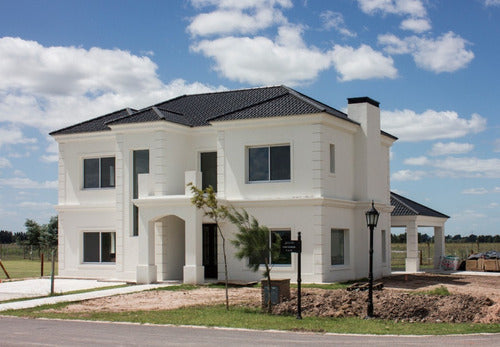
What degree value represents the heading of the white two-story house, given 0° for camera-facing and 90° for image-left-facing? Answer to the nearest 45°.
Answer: approximately 45°

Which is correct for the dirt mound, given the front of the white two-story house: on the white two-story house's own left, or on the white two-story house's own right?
on the white two-story house's own left

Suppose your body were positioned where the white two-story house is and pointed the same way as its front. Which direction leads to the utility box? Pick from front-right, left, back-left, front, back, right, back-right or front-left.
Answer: front-left

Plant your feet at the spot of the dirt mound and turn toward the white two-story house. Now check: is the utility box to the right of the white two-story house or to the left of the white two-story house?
left
